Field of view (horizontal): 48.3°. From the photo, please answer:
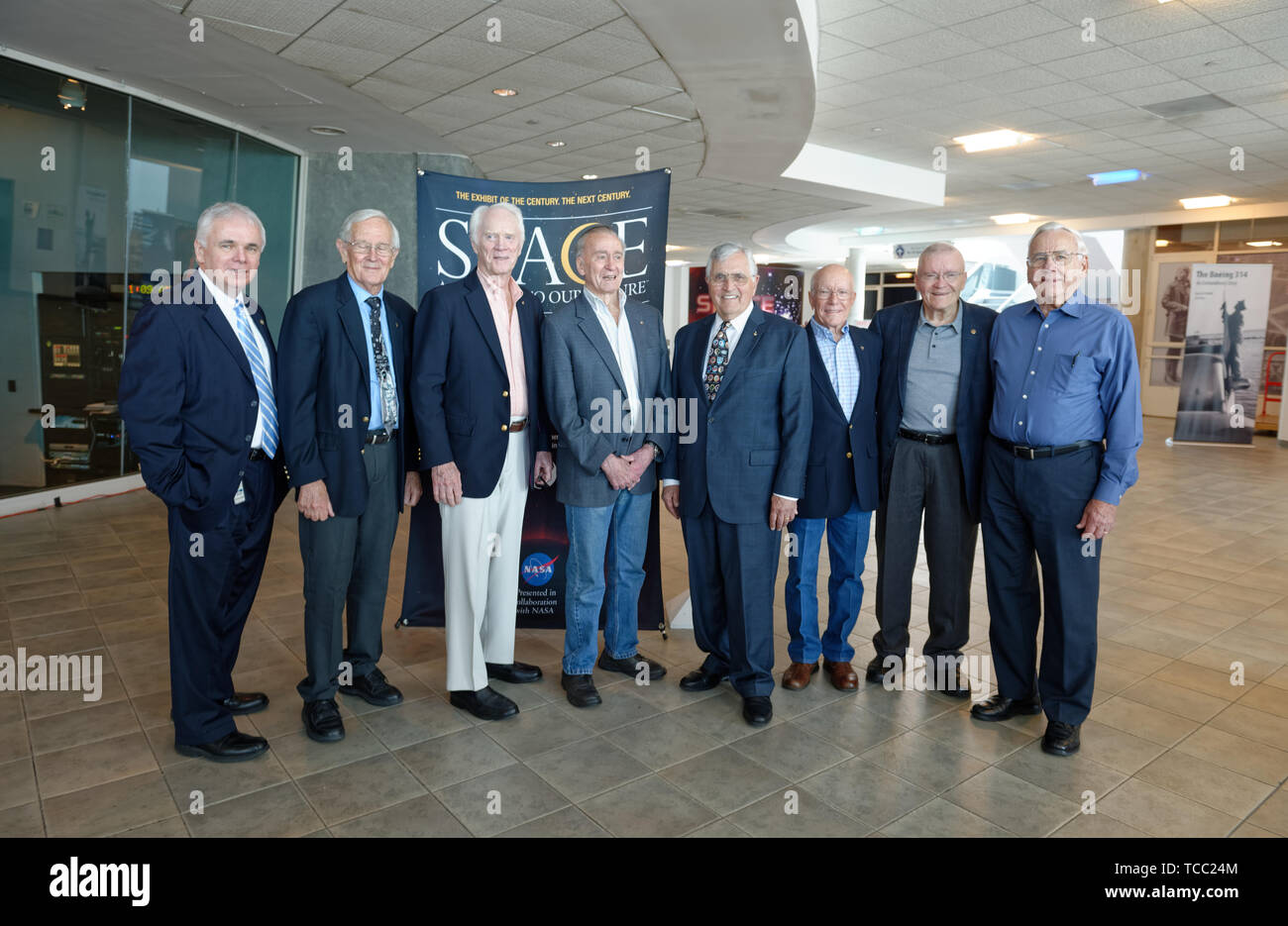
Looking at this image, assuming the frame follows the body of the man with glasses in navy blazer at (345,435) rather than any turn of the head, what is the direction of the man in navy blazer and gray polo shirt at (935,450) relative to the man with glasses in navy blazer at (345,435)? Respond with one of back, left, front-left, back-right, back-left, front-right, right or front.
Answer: front-left

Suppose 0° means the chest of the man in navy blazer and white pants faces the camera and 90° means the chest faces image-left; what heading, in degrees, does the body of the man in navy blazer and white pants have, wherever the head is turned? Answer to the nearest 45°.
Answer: approximately 315°

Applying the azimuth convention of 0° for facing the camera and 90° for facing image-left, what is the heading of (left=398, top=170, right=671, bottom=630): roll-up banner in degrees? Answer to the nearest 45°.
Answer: approximately 0°

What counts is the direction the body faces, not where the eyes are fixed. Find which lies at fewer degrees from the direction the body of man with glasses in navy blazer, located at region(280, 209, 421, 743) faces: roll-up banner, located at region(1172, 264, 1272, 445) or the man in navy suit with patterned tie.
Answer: the man in navy suit with patterned tie

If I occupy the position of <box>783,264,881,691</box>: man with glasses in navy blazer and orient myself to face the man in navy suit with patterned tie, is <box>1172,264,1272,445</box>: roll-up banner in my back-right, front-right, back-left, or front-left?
back-right
